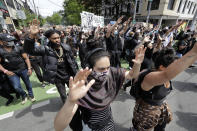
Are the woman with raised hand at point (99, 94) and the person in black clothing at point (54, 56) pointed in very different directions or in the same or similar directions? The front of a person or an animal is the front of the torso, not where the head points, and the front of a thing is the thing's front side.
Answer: same or similar directions

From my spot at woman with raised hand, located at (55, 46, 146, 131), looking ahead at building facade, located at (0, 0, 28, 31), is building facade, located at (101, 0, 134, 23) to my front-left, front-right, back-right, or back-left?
front-right

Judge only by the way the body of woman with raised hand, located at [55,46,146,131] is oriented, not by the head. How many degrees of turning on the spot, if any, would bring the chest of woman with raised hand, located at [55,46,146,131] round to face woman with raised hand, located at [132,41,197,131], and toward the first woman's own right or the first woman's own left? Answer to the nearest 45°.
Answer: approximately 45° to the first woman's own left

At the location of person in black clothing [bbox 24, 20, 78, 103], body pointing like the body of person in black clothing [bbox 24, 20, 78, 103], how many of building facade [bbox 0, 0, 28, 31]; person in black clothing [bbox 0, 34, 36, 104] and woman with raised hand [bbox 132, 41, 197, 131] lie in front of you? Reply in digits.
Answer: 1

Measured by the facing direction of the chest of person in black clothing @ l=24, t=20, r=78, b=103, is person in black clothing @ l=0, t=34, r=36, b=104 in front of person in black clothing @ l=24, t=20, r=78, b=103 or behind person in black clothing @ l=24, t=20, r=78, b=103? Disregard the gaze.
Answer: behind

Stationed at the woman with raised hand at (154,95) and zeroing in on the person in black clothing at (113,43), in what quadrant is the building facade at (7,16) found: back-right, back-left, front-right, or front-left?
front-left

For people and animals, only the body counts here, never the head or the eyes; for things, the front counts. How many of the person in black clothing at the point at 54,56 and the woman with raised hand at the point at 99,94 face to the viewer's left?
0

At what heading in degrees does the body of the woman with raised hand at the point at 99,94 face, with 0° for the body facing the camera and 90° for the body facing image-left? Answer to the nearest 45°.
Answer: approximately 315°

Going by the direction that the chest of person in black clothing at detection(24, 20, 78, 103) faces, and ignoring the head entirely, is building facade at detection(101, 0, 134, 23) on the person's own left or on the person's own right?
on the person's own left

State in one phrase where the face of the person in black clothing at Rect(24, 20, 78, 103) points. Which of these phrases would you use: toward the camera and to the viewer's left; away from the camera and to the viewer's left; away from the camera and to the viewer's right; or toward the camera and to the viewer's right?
toward the camera and to the viewer's right

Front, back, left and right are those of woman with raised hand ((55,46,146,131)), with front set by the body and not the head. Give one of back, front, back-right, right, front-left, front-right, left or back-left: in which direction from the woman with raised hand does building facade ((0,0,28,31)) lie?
back

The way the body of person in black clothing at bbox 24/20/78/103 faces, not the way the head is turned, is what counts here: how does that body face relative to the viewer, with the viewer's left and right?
facing the viewer and to the right of the viewer

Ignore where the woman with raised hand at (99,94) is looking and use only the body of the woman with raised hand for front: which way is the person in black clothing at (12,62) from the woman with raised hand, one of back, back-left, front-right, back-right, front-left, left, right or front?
back
